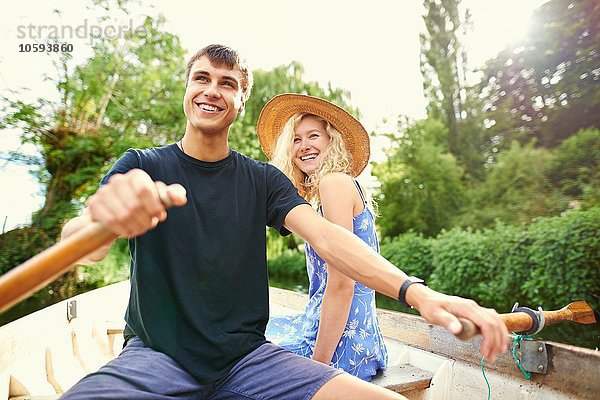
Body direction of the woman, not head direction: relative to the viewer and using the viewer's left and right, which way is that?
facing to the left of the viewer

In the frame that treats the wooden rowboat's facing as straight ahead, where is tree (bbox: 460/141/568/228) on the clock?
The tree is roughly at 1 o'clock from the wooden rowboat.

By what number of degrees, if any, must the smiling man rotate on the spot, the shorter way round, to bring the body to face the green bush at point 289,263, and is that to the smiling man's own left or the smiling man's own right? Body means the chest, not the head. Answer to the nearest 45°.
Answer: approximately 180°

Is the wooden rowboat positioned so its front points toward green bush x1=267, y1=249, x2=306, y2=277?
yes

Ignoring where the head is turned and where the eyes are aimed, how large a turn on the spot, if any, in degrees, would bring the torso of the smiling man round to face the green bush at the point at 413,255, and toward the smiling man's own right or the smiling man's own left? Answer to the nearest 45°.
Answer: approximately 180°

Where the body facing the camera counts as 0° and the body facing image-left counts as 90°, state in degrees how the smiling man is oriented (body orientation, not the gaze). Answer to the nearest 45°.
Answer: approximately 0°

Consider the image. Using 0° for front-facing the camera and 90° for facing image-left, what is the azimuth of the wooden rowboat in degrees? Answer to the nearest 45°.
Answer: approximately 180°
